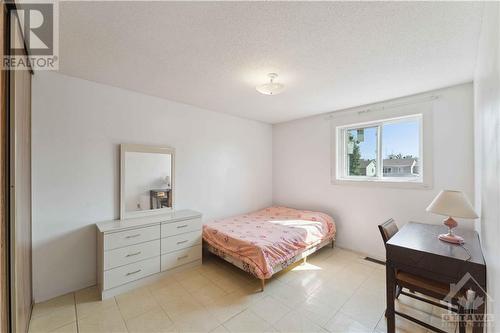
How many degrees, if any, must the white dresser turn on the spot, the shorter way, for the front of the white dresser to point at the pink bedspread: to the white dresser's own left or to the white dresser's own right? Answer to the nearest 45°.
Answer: approximately 45° to the white dresser's own left

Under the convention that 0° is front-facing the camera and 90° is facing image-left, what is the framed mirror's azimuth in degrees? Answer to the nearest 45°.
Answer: approximately 315°

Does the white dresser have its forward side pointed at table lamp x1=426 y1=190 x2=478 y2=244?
yes

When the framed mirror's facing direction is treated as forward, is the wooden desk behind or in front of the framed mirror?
in front

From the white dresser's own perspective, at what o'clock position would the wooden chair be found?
The wooden chair is roughly at 12 o'clock from the white dresser.

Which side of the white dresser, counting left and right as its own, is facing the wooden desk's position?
front

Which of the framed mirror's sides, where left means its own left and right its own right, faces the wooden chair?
front

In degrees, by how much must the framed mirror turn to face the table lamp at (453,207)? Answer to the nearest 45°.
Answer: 0° — it already faces it
